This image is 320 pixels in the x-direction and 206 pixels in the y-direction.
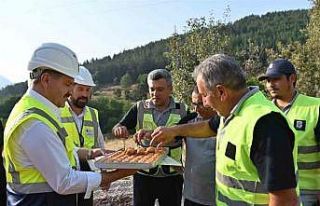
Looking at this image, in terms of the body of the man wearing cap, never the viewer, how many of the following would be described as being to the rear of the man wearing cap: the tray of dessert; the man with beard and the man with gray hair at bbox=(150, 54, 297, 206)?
0

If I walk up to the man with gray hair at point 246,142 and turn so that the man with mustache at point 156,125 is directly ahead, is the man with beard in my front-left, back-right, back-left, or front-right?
front-left

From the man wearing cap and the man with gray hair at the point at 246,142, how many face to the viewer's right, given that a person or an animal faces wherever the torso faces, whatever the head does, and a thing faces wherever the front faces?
0

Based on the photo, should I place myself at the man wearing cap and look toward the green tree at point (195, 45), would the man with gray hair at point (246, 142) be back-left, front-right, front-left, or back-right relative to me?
back-left

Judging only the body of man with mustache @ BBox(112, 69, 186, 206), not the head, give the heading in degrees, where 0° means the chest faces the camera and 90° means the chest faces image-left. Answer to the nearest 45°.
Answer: approximately 0°

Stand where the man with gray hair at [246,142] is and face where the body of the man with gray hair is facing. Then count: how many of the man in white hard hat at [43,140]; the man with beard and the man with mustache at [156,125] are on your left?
0

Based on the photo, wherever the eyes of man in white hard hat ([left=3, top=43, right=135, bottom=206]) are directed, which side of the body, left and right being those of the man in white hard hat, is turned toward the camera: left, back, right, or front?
right

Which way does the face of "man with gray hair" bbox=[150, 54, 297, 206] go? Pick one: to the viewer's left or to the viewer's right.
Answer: to the viewer's left

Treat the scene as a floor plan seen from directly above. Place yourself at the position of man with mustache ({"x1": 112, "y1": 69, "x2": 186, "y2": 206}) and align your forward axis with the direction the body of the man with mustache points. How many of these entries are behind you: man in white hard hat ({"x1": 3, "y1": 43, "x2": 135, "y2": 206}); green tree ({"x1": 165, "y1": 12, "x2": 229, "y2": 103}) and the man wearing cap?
1

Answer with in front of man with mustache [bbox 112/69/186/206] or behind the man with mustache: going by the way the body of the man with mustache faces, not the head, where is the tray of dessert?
in front

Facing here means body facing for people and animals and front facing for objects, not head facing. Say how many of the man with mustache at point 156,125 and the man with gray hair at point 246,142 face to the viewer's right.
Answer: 0

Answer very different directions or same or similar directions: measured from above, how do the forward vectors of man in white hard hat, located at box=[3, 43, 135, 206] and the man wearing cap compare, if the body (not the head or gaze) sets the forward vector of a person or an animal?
very different directions

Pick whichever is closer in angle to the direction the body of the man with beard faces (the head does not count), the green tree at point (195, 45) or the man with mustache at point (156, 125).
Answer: the man with mustache

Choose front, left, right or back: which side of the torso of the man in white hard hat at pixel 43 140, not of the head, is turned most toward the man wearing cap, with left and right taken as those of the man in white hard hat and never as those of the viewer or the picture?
front
